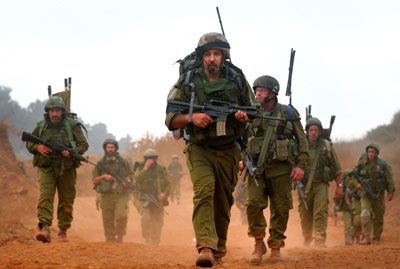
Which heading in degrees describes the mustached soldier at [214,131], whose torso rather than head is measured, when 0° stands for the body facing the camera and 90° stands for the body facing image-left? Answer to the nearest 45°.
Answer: approximately 0°

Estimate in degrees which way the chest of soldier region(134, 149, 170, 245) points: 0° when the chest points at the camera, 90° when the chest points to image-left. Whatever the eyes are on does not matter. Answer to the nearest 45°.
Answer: approximately 0°

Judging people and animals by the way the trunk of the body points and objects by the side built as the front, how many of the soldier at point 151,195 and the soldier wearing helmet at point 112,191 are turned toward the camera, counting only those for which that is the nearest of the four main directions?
2

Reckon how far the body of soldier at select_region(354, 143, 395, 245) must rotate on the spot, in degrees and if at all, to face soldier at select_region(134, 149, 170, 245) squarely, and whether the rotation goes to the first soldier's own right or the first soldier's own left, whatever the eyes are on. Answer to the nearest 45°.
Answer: approximately 90° to the first soldier's own right

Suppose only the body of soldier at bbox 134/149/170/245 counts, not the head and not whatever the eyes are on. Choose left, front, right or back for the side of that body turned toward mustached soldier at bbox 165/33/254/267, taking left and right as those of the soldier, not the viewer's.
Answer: front
